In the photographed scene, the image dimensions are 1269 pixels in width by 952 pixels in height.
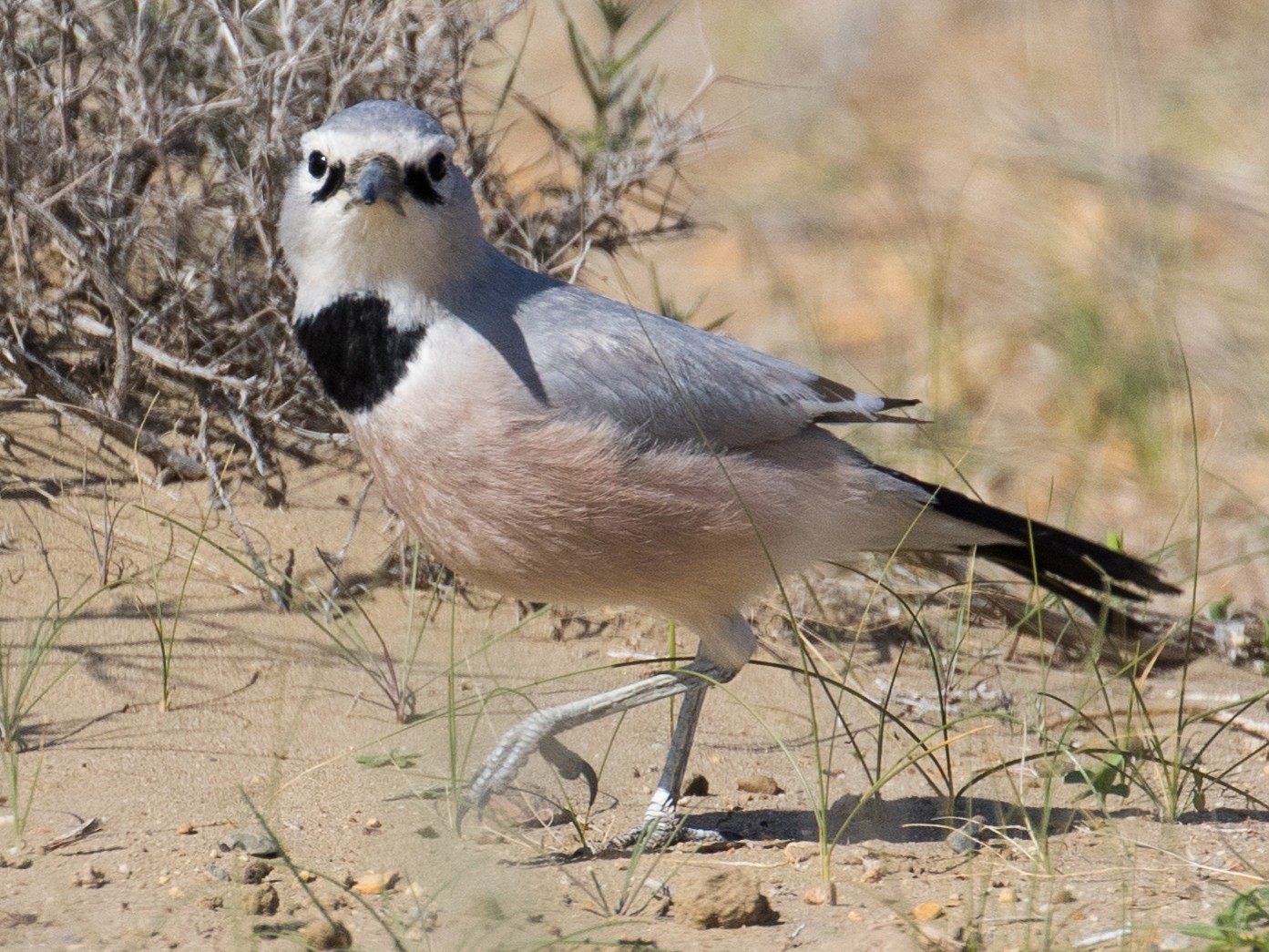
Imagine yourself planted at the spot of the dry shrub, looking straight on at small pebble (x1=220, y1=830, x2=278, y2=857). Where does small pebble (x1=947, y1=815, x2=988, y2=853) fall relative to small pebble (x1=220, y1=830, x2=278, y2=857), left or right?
left

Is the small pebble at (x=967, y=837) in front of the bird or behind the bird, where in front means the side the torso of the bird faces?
behind

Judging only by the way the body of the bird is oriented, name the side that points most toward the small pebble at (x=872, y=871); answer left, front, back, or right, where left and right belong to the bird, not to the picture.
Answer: back

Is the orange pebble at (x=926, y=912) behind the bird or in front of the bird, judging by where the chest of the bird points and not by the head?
behind

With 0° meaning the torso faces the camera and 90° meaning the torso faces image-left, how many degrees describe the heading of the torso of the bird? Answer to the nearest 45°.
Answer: approximately 90°
